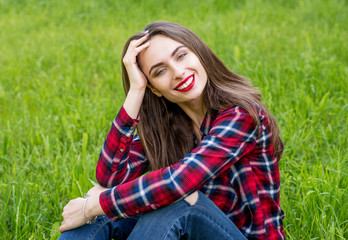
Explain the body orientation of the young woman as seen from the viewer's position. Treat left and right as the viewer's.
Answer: facing the viewer and to the left of the viewer
